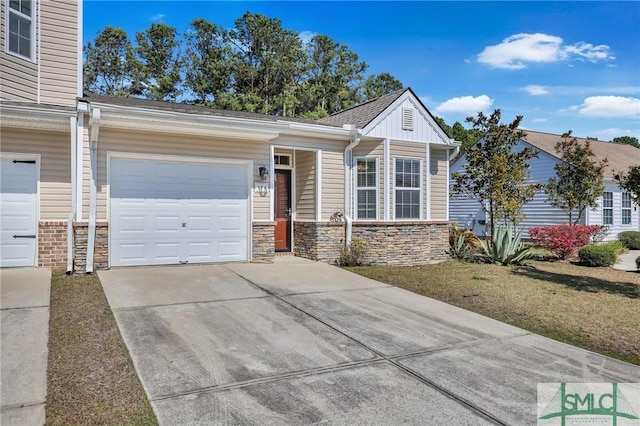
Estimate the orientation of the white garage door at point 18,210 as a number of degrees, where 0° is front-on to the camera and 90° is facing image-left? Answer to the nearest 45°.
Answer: approximately 0°

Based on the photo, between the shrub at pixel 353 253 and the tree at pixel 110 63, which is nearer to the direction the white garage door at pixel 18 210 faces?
the shrub

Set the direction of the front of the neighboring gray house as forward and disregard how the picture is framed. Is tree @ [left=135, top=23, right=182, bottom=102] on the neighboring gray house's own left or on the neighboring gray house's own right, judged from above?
on the neighboring gray house's own right

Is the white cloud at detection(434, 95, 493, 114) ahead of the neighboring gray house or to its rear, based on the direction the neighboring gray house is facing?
to the rear

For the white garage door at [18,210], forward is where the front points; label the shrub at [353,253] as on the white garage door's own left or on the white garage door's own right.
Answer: on the white garage door's own left

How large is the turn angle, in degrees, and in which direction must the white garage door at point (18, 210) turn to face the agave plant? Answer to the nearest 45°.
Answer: approximately 90° to its left

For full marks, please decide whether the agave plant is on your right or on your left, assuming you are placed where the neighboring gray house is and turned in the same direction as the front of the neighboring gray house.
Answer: on your right

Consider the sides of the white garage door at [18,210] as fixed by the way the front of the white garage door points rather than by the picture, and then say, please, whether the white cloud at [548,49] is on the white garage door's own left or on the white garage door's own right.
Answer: on the white garage door's own left
